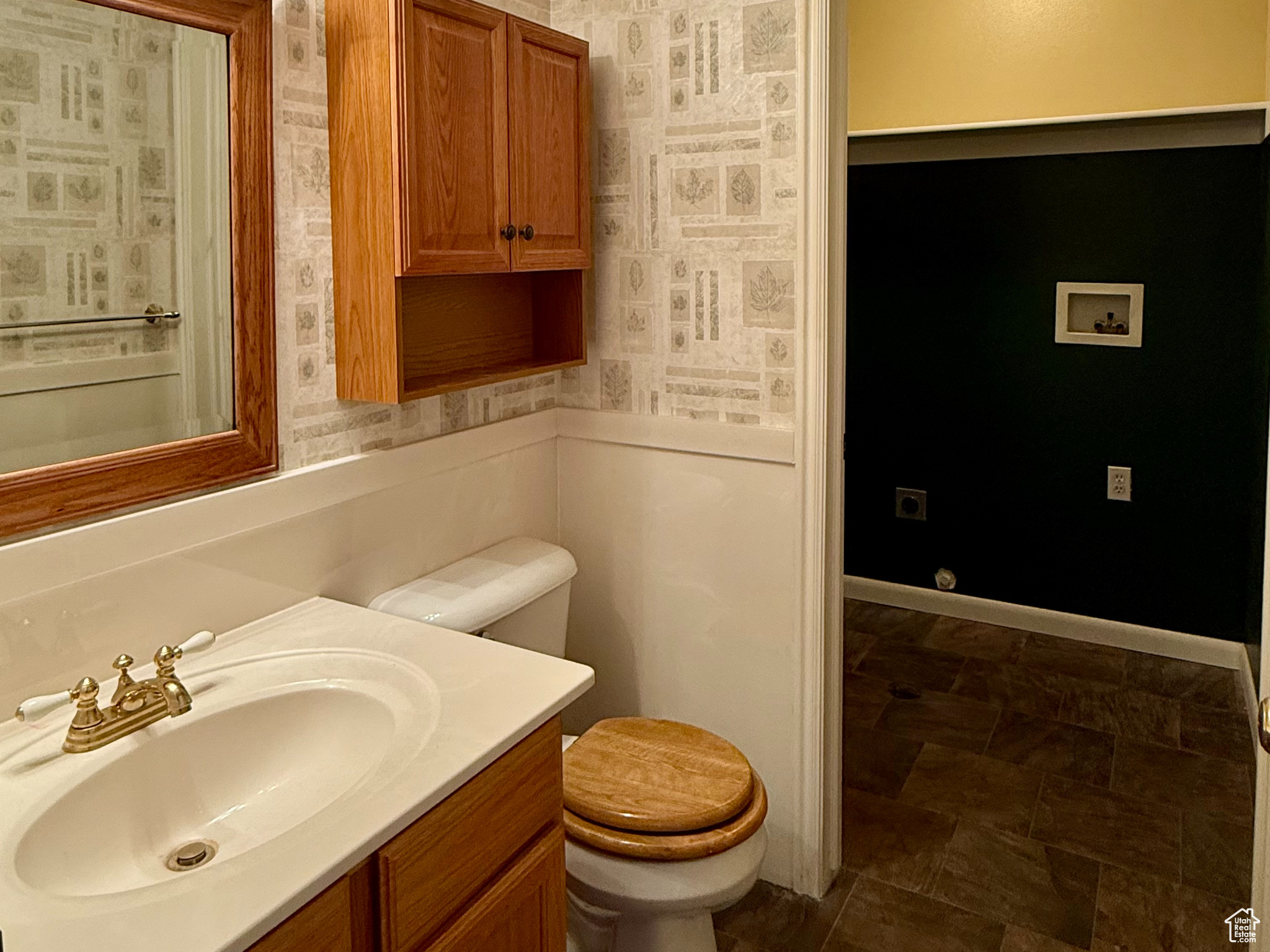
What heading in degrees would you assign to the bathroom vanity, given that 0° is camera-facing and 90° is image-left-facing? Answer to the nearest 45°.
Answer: approximately 315°

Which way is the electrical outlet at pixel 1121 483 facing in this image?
toward the camera

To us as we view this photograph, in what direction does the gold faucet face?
facing the viewer and to the right of the viewer

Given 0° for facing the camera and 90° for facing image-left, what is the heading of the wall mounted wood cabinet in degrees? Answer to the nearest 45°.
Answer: approximately 315°

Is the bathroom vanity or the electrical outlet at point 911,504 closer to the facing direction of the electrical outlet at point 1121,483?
the bathroom vanity

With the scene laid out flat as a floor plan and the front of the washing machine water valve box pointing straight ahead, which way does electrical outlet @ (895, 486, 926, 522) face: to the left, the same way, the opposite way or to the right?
the same way

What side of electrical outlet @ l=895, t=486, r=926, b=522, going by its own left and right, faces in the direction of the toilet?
front

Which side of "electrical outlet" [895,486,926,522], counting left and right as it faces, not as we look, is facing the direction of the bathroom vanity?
front

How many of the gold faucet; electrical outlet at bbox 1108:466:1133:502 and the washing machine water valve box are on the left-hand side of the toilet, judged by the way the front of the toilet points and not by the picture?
2

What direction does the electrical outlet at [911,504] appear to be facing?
toward the camera

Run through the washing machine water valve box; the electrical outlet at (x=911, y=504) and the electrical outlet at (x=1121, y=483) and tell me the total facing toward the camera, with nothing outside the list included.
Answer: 3
